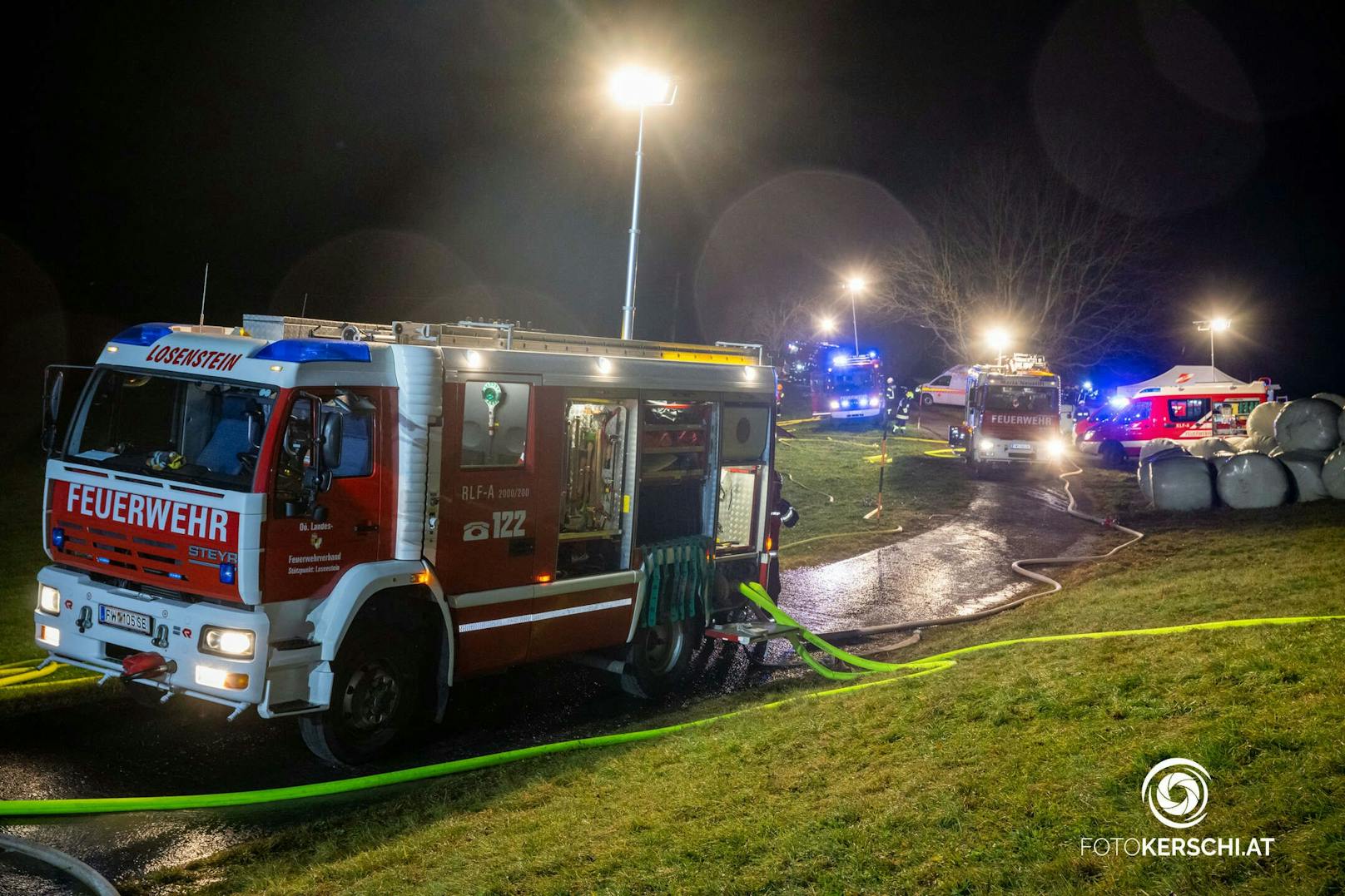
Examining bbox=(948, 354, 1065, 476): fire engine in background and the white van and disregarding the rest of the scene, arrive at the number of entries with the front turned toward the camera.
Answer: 1

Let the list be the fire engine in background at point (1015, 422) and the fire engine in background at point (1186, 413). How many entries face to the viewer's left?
1

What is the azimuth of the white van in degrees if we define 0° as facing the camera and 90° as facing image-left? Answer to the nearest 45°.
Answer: approximately 90°

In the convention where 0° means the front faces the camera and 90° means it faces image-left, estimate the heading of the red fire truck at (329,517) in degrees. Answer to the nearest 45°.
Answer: approximately 45°

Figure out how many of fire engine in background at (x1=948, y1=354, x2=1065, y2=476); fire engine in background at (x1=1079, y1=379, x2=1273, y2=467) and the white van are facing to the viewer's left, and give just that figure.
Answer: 2

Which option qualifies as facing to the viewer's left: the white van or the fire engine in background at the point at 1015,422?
the white van

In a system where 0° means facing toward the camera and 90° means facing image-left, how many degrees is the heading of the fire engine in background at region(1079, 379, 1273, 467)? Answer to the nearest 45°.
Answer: approximately 90°
